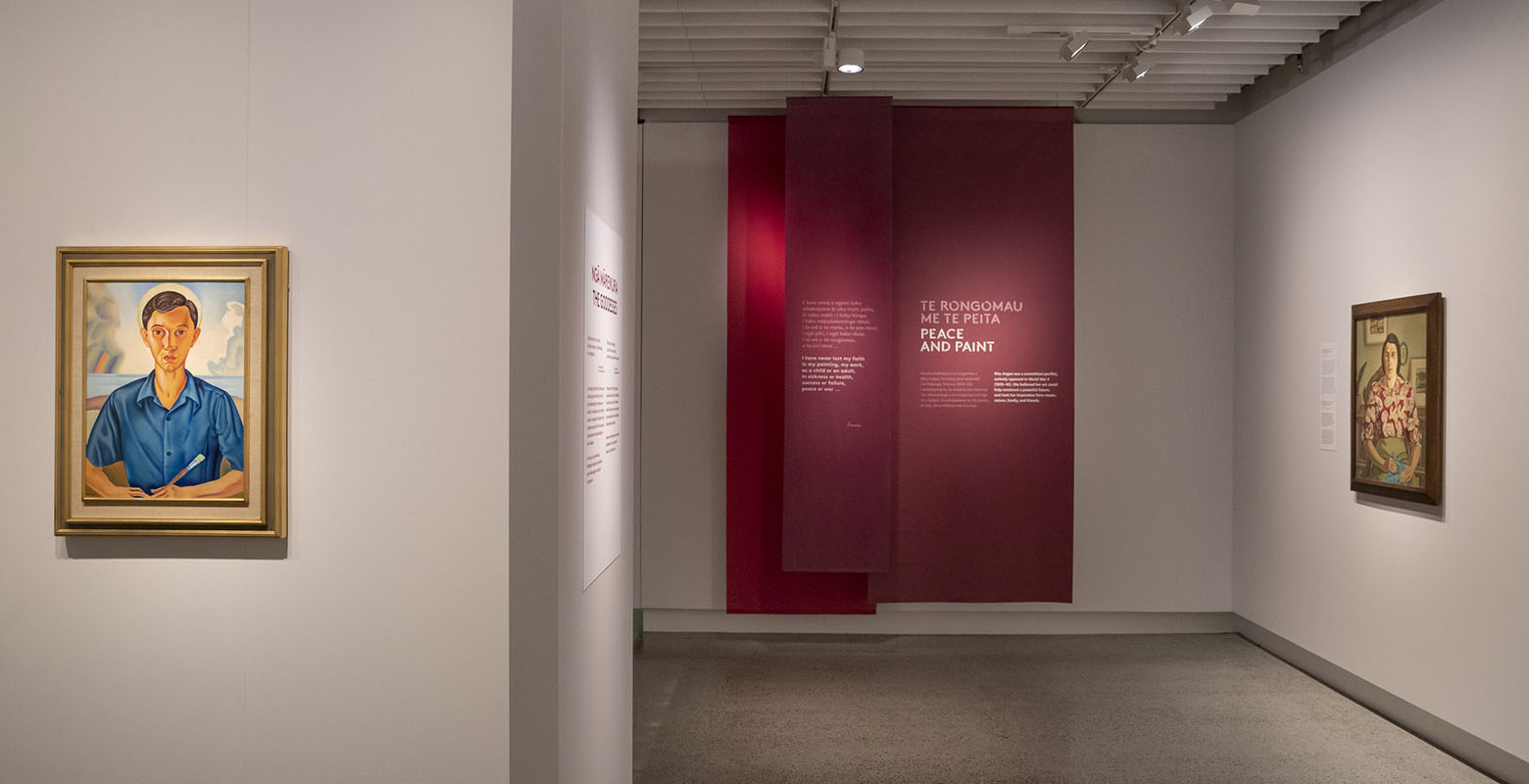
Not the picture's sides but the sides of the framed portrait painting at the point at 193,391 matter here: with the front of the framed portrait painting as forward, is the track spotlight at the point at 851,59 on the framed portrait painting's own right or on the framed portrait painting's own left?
on the framed portrait painting's own left

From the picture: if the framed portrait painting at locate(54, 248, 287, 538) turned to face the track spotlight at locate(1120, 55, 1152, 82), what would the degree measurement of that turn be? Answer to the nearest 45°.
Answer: approximately 90° to its left

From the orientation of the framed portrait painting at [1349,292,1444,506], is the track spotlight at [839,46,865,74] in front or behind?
in front

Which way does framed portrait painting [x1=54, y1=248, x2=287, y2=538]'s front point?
toward the camera

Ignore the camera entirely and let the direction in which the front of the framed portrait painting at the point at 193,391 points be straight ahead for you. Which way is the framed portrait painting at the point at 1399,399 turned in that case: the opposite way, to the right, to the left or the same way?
to the right

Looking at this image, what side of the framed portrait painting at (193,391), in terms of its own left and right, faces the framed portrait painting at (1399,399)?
left

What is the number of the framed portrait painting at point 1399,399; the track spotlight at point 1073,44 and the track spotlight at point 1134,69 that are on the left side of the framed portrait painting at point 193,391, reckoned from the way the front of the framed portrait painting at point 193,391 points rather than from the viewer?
3

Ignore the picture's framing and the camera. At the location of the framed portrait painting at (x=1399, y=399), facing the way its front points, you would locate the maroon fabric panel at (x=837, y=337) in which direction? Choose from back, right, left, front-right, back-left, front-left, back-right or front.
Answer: front-right

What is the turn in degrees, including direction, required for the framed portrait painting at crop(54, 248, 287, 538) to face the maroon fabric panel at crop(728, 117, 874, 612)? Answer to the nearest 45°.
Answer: approximately 135° to its left

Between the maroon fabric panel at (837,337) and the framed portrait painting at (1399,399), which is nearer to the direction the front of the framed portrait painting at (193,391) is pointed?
the framed portrait painting

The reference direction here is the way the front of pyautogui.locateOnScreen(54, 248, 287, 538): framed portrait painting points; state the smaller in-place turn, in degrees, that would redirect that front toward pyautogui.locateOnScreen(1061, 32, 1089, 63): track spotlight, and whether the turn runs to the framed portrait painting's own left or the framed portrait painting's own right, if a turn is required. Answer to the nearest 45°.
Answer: approximately 90° to the framed portrait painting's own left

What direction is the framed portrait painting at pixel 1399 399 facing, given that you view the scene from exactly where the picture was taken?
facing the viewer and to the left of the viewer

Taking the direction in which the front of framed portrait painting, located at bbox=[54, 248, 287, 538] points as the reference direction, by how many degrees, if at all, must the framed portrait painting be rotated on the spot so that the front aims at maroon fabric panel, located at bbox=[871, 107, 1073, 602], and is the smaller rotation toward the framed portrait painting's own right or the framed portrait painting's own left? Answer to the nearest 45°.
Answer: approximately 90° to the framed portrait painting's own left

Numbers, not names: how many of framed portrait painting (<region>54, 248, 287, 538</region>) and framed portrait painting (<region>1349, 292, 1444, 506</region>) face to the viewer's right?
0
